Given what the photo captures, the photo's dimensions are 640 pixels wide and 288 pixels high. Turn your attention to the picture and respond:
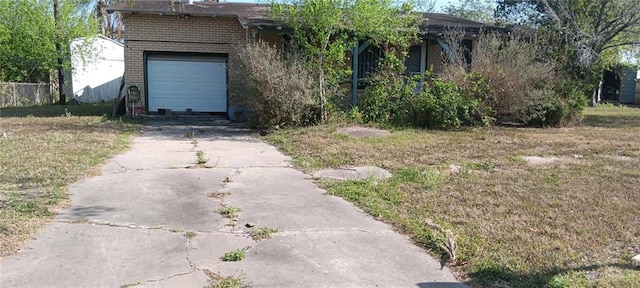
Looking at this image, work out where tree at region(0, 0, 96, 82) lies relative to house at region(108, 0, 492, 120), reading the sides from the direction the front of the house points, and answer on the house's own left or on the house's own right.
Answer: on the house's own right

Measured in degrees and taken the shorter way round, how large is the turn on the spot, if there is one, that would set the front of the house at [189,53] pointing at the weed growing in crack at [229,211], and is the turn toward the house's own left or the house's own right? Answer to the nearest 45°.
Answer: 0° — it already faces it

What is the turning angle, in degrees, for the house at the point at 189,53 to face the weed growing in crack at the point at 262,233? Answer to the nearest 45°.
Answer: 0° — it already faces it

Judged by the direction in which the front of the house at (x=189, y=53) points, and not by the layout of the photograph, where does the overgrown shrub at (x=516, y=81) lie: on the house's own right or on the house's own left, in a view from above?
on the house's own left

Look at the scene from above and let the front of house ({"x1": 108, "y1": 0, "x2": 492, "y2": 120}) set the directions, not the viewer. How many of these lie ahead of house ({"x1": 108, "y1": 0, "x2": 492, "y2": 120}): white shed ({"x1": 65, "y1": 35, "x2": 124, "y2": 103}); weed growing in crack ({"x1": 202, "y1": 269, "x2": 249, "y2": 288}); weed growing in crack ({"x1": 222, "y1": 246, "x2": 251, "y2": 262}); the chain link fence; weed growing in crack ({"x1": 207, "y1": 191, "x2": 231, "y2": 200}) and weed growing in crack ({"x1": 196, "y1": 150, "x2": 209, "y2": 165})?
4

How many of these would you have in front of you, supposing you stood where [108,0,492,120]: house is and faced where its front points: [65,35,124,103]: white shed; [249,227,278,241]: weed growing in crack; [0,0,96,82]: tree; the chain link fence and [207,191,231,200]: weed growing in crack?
2

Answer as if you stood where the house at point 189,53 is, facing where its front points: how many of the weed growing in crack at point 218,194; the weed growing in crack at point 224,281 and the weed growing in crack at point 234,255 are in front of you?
3

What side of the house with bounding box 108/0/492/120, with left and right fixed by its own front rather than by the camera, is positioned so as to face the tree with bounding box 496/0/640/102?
left

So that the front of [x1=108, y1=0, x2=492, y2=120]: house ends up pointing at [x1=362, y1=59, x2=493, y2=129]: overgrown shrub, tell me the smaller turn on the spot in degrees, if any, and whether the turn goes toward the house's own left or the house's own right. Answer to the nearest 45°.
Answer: approximately 45° to the house's own left

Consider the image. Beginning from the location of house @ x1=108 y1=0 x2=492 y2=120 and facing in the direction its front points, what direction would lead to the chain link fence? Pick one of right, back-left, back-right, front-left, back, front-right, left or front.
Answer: back-right

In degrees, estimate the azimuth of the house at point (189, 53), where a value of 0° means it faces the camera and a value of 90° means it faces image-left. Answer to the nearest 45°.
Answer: approximately 0°

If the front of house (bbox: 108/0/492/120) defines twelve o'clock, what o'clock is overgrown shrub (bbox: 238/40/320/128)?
The overgrown shrub is roughly at 11 o'clock from the house.

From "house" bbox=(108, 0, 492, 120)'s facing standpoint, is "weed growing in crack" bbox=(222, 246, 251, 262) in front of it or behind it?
in front

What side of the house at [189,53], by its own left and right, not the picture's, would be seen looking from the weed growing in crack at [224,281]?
front
